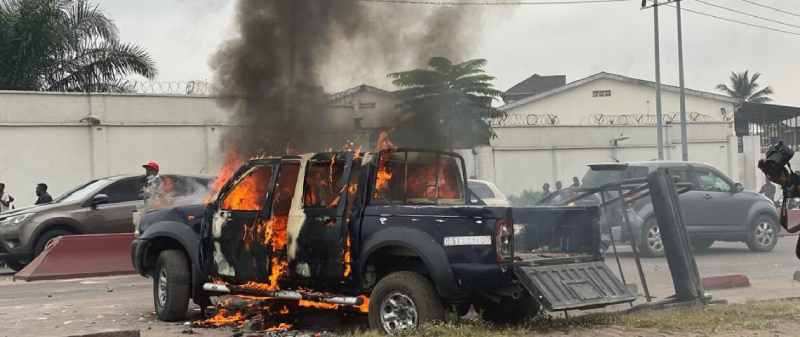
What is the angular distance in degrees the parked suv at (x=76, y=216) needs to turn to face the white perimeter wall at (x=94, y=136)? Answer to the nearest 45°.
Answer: approximately 135° to its right

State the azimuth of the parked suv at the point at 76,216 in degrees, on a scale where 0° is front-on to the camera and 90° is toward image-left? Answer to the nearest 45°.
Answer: approximately 45°

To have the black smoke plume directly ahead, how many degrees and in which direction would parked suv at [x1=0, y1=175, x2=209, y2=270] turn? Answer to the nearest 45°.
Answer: approximately 90° to its left

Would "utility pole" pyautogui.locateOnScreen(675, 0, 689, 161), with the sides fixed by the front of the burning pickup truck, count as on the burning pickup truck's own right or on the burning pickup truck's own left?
on the burning pickup truck's own right

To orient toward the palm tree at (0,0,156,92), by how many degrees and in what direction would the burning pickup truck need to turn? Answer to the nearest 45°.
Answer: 0° — it already faces it

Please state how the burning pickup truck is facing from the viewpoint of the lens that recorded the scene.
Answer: facing away from the viewer and to the left of the viewer

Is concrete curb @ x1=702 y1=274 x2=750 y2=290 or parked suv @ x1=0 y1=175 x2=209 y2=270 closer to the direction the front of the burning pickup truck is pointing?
the parked suv
